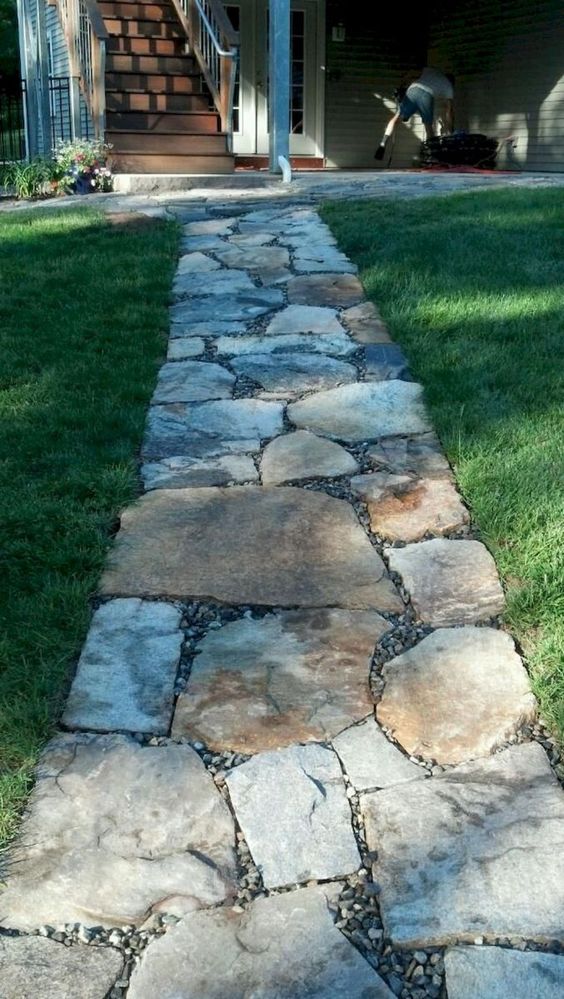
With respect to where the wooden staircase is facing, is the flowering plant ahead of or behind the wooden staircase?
ahead

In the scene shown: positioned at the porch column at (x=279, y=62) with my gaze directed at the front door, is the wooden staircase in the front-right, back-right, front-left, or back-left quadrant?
front-left

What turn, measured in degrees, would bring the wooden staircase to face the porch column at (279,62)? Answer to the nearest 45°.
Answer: approximately 45° to its left

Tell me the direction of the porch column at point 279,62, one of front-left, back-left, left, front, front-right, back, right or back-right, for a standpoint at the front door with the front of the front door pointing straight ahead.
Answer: front

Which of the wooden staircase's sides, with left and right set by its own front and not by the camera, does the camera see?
front

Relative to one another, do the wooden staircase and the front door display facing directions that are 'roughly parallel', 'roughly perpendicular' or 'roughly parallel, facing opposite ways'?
roughly parallel

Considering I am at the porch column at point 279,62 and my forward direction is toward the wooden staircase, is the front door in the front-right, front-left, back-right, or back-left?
front-right

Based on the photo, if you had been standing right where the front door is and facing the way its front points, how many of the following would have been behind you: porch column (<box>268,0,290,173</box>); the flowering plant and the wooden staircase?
0

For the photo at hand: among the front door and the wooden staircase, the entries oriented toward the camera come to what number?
2

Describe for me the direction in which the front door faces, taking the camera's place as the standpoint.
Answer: facing the viewer
